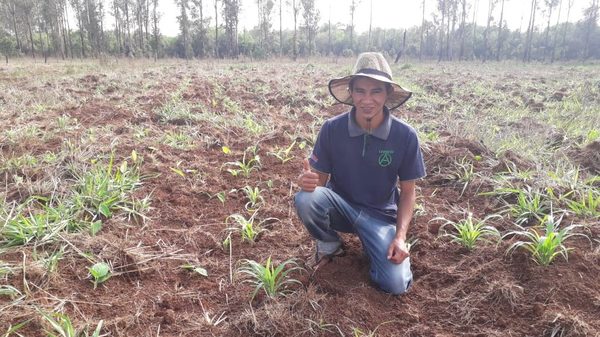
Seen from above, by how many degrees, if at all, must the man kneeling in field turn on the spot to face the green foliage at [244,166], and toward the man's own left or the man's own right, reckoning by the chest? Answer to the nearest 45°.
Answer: approximately 135° to the man's own right

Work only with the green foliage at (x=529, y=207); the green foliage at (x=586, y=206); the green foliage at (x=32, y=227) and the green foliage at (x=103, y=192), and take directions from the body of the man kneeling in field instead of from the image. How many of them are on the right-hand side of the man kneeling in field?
2

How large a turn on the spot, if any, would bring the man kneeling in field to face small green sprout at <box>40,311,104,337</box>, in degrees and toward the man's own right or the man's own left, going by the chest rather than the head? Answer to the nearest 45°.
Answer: approximately 45° to the man's own right

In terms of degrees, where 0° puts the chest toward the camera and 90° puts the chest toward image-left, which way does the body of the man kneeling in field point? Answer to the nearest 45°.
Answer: approximately 0°

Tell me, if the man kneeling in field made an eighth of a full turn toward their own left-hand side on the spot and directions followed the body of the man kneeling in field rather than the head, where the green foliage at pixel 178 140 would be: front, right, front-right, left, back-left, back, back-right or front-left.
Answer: back

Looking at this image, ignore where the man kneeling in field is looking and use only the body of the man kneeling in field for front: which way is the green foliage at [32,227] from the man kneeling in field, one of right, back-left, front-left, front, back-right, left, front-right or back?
right

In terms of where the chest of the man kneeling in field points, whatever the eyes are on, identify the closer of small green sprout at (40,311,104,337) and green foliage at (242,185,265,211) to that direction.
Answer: the small green sprout

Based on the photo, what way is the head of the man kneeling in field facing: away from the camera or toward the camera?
toward the camera

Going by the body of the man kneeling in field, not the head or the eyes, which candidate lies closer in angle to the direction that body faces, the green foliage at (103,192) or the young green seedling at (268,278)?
the young green seedling

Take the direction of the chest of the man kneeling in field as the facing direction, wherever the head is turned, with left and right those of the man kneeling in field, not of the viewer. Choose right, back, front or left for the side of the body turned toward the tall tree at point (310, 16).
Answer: back

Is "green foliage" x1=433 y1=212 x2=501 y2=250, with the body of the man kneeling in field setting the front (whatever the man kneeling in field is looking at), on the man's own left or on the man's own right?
on the man's own left

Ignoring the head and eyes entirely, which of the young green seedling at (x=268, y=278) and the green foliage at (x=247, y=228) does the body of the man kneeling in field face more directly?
the young green seedling

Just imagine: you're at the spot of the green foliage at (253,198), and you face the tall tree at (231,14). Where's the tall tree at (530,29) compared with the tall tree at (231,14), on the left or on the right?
right

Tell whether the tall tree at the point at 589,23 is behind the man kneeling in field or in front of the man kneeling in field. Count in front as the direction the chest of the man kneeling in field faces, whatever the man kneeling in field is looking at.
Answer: behind

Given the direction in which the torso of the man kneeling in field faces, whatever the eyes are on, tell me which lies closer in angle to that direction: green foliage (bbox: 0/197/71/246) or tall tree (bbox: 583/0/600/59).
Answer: the green foliage

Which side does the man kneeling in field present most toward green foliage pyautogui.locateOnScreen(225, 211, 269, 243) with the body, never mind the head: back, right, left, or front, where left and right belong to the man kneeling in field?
right

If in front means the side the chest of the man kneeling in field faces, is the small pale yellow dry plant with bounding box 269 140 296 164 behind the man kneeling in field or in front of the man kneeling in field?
behind

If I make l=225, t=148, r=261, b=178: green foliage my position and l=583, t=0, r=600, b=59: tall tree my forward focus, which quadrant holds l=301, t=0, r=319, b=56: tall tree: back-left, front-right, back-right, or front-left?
front-left

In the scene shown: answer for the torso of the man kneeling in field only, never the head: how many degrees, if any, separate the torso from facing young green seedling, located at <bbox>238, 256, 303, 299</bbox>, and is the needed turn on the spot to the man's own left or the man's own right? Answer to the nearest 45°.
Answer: approximately 45° to the man's own right
